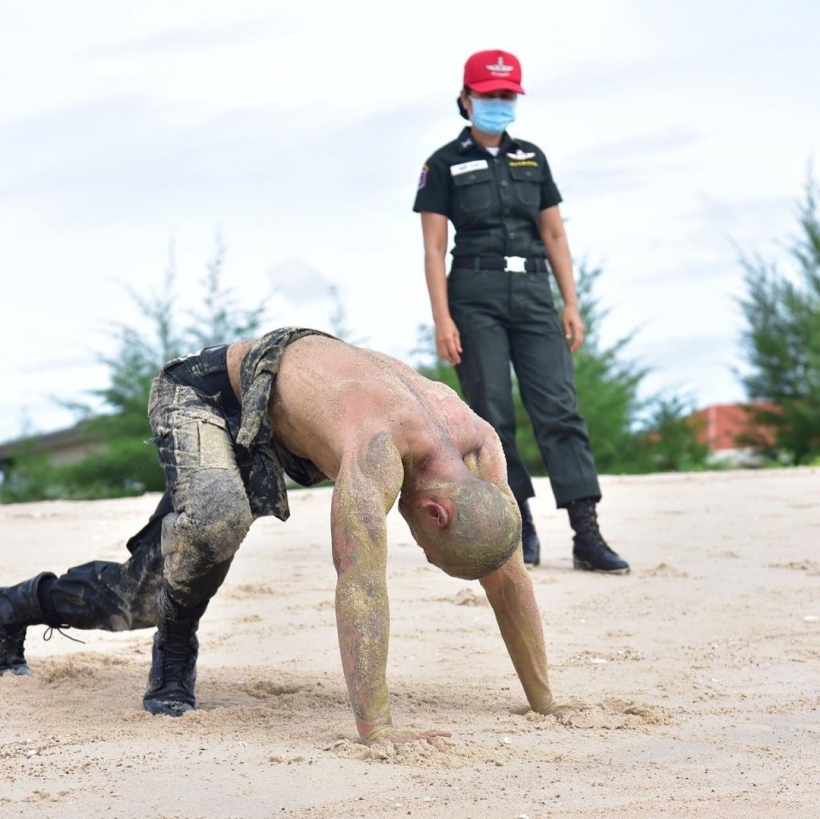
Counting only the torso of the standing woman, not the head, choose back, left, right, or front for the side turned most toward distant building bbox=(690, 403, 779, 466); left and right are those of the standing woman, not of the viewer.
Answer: back

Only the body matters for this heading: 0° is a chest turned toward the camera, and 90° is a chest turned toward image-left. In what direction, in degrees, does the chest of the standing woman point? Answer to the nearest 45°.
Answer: approximately 0°

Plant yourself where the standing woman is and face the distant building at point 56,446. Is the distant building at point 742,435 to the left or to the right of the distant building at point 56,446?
right
